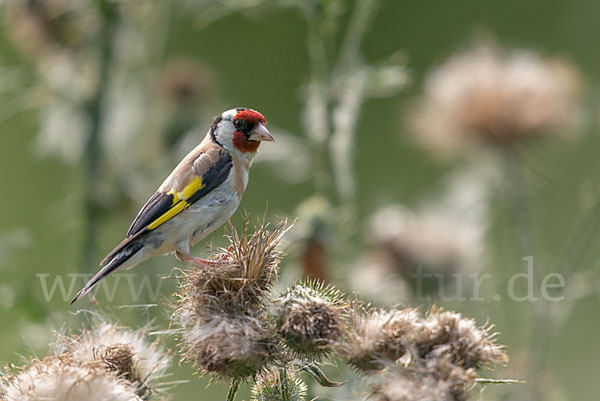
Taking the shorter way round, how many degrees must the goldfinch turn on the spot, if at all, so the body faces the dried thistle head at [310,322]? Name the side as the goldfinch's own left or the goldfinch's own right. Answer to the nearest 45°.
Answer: approximately 45° to the goldfinch's own right

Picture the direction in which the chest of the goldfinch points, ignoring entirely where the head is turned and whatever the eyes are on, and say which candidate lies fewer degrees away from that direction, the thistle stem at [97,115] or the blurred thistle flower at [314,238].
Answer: the blurred thistle flower

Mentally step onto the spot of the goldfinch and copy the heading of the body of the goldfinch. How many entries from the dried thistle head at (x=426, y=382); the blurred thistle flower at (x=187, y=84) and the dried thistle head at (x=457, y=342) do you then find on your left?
1

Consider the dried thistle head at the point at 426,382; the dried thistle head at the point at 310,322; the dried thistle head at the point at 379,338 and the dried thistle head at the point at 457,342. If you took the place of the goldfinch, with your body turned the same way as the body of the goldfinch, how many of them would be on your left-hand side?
0

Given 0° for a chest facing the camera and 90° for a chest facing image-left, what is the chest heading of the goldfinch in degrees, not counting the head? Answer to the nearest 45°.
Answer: approximately 270°

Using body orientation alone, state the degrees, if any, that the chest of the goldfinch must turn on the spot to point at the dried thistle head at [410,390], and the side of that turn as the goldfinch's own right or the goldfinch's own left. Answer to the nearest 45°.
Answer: approximately 45° to the goldfinch's own right

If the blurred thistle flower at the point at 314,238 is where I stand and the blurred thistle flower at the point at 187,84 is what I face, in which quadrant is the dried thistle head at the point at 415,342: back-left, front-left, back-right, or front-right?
back-left

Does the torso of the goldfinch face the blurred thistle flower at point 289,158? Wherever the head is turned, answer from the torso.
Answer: no
